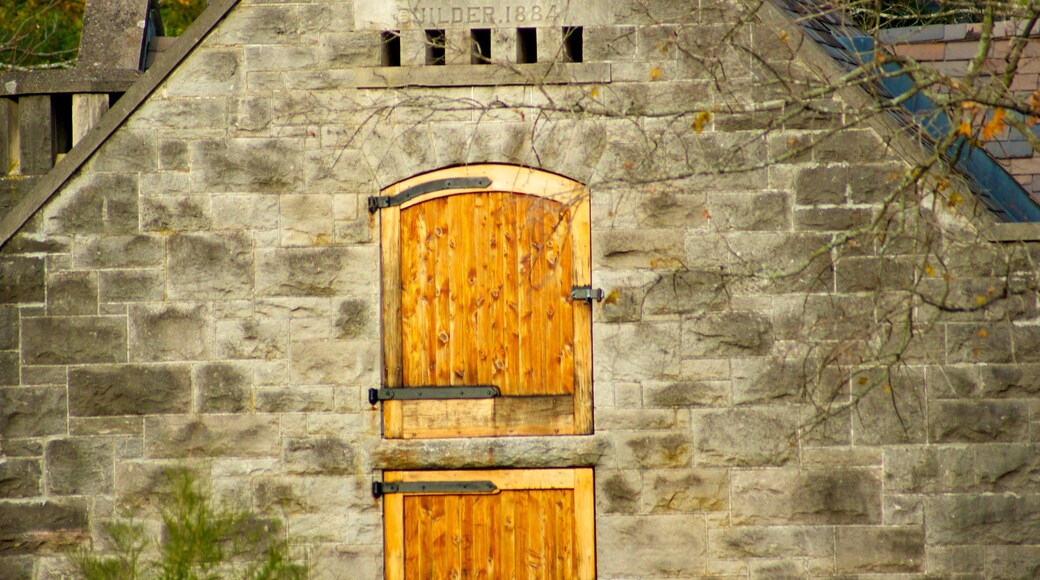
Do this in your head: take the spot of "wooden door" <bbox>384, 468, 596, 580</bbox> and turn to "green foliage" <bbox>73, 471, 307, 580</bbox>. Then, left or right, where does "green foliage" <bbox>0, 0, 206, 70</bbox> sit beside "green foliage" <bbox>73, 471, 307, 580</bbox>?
right

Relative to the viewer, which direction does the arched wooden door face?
toward the camera

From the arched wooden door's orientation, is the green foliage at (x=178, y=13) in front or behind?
behind

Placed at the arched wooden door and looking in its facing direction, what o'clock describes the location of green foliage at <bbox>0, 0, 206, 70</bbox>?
The green foliage is roughly at 5 o'clock from the arched wooden door.

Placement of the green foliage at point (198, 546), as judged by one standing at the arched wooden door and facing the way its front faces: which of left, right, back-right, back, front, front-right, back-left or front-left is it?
right
